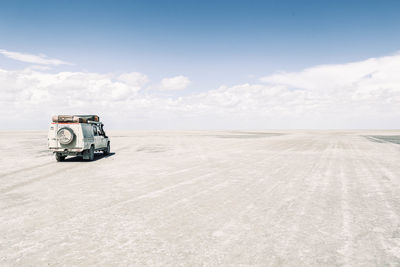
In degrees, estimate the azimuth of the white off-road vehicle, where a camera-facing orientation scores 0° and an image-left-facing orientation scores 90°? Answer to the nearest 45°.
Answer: approximately 225°
